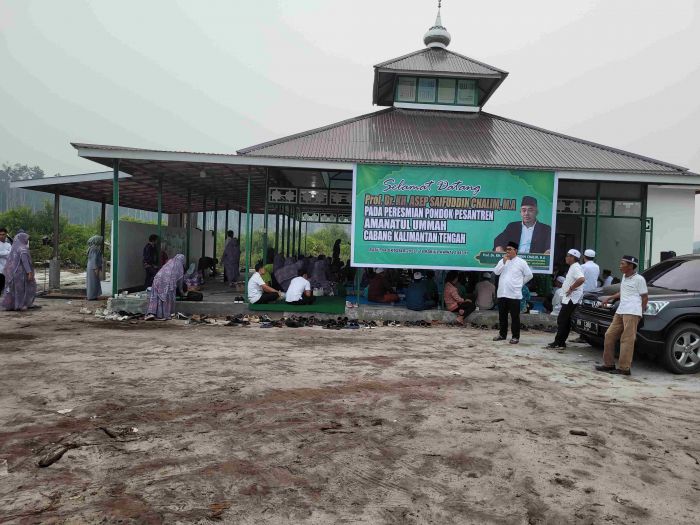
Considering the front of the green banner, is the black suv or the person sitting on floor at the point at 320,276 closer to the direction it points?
the black suv

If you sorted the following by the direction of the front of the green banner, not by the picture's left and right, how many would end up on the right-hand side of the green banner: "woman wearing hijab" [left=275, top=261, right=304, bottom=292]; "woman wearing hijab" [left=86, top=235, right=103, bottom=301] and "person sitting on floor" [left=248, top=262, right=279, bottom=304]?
3

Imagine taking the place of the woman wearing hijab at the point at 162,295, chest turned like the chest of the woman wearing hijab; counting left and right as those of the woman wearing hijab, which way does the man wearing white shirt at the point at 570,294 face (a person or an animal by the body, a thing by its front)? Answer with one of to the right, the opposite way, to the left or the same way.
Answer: the opposite way

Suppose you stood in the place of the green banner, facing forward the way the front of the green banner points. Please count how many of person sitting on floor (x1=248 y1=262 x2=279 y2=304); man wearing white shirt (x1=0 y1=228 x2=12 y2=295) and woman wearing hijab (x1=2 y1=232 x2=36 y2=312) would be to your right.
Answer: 3

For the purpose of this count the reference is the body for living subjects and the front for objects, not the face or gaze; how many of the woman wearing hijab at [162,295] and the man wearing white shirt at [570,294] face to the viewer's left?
1

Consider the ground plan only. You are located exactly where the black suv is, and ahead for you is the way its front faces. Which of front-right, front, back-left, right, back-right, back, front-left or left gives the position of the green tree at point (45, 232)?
front-right
